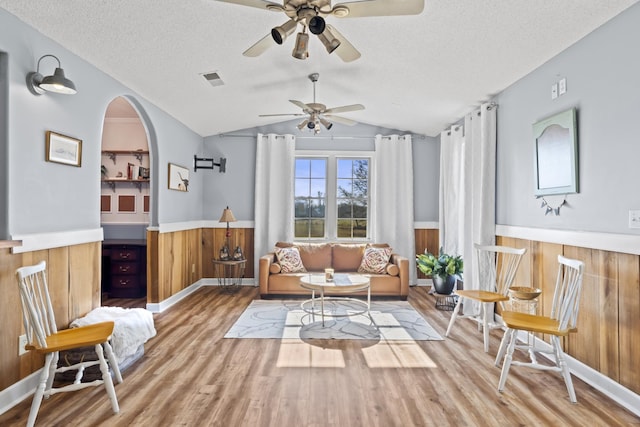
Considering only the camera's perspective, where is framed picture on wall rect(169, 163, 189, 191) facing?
facing the viewer and to the right of the viewer

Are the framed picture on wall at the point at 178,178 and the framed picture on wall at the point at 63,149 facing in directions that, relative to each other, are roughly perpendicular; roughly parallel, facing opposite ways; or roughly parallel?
roughly parallel

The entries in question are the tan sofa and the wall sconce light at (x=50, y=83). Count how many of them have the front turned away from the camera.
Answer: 0

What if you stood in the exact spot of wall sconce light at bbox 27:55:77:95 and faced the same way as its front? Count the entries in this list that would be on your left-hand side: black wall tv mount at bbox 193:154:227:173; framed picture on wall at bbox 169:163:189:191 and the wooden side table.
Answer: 3

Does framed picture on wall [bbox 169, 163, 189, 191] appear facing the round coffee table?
yes

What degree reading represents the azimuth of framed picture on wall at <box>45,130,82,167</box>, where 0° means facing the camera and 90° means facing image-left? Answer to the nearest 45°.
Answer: approximately 315°

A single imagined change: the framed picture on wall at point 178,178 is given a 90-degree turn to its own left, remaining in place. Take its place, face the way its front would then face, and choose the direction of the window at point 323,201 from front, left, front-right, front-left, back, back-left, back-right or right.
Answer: front-right

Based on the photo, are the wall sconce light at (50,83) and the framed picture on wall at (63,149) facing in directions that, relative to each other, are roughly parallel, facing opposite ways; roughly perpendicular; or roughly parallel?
roughly parallel

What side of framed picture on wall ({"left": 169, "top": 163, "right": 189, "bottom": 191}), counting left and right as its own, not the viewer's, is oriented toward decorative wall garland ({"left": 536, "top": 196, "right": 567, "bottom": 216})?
front

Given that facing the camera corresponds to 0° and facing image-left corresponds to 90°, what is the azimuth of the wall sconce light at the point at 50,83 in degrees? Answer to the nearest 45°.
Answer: approximately 315°

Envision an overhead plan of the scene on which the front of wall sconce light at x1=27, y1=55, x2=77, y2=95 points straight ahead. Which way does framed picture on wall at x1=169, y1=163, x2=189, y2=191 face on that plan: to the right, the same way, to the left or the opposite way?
the same way

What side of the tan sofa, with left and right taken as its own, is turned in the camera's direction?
front

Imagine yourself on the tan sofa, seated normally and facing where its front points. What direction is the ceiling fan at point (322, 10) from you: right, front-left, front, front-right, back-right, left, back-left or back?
front

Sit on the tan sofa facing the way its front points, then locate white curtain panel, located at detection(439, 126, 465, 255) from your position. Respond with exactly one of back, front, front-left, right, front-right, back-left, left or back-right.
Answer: left

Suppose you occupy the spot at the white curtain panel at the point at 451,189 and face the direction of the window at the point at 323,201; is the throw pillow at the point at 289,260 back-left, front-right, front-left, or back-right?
front-left

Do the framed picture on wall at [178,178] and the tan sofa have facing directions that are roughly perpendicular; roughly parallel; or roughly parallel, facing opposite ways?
roughly perpendicular
